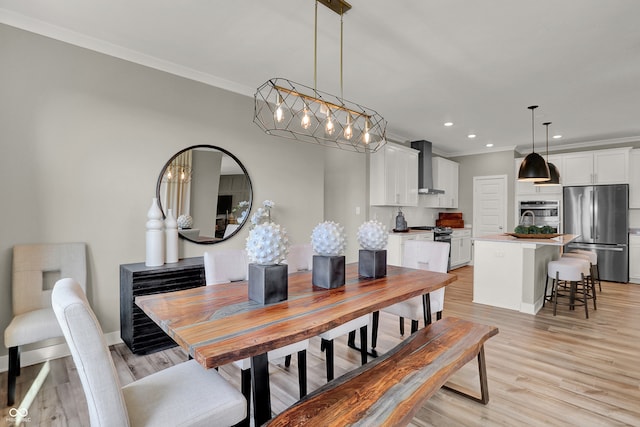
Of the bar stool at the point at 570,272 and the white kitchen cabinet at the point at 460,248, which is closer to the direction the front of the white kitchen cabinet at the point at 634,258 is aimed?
the bar stool

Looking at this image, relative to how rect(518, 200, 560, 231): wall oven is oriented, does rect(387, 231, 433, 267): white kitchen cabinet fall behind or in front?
in front

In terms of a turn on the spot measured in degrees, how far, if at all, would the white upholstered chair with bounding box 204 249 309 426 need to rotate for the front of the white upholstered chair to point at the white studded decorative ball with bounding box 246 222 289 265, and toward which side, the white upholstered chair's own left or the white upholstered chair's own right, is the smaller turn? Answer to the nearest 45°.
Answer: approximately 45° to the white upholstered chair's own right

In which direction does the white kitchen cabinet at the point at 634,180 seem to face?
toward the camera

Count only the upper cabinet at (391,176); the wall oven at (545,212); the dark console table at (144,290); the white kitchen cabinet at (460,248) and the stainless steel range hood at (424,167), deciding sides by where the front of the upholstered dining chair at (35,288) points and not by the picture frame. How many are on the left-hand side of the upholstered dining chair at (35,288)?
5

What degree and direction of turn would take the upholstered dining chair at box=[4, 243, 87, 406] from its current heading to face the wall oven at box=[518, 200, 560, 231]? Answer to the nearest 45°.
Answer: approximately 90° to its left

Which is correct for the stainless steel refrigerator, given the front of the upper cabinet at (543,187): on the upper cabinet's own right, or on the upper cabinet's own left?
on the upper cabinet's own left

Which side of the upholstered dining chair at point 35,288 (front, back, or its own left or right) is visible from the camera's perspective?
front

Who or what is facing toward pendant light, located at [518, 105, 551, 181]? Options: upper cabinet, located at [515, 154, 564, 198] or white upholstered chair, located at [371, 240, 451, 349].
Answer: the upper cabinet

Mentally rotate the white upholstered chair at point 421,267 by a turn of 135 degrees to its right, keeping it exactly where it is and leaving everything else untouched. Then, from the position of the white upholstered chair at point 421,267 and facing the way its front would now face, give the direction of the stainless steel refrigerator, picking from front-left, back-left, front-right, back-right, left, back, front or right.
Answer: front-right

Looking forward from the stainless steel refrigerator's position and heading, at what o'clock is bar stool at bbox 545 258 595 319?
The bar stool is roughly at 12 o'clock from the stainless steel refrigerator.

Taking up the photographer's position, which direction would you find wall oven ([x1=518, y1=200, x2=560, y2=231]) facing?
facing the viewer

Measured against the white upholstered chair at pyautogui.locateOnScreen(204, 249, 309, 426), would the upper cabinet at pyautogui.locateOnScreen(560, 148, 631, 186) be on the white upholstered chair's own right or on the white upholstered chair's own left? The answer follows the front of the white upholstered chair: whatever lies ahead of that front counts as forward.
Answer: on the white upholstered chair's own left

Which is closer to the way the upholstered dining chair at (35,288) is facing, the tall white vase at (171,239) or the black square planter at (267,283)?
the black square planter
